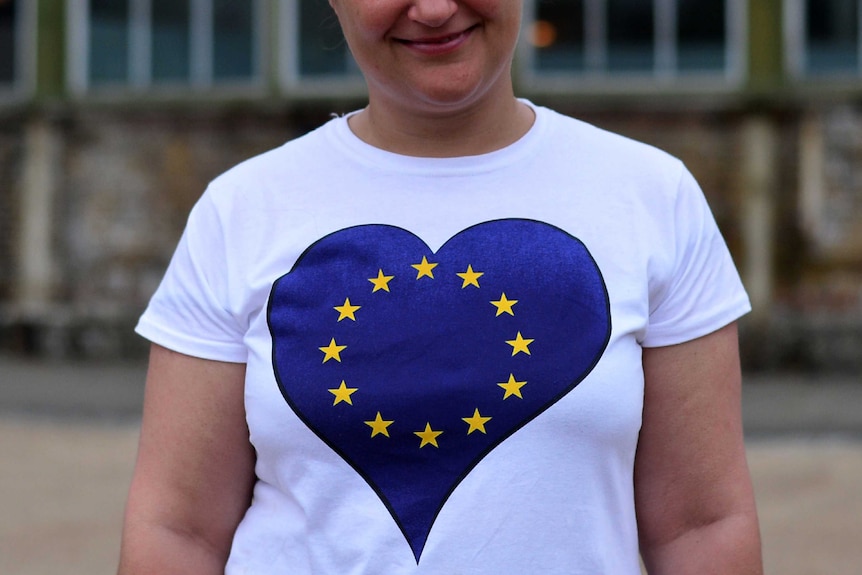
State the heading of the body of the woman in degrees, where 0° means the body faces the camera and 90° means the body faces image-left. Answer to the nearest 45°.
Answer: approximately 0°

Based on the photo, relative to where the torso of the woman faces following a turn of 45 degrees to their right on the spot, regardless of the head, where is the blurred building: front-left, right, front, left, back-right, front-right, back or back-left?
back-right
